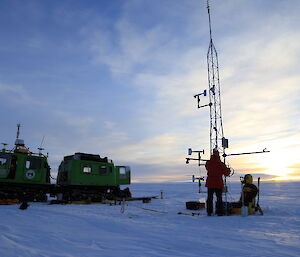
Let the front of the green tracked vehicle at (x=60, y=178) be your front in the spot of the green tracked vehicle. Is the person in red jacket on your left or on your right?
on your left

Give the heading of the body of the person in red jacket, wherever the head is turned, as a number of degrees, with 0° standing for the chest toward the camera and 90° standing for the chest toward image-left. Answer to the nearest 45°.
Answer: approximately 180°

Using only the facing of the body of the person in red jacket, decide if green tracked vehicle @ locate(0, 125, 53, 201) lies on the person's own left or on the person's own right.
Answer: on the person's own left

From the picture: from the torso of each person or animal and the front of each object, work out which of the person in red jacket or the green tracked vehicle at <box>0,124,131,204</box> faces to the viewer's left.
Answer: the green tracked vehicle

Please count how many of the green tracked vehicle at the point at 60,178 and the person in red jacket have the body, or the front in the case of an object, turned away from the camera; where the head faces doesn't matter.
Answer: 1

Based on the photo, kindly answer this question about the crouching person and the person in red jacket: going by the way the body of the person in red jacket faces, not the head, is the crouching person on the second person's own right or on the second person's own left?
on the second person's own right

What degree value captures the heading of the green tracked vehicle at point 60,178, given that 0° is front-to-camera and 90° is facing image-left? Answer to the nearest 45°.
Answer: approximately 90°
